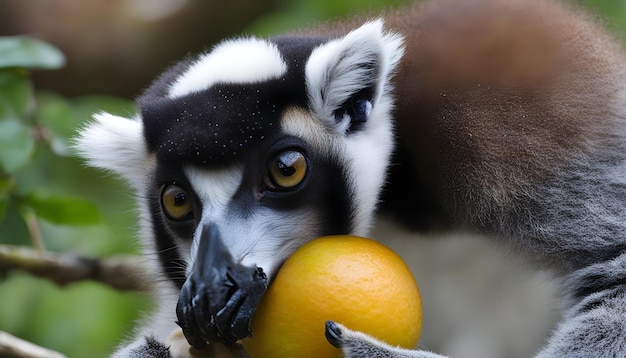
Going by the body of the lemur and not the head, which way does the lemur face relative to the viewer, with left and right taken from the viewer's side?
facing the viewer and to the left of the viewer

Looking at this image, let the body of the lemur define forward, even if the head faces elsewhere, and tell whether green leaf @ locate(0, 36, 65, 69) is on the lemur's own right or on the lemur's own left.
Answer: on the lemur's own right

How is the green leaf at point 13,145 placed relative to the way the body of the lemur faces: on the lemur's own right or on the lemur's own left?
on the lemur's own right

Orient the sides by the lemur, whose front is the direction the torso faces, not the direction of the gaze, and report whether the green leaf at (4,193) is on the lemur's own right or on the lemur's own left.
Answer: on the lemur's own right

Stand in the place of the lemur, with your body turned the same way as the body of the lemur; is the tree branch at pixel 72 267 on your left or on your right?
on your right

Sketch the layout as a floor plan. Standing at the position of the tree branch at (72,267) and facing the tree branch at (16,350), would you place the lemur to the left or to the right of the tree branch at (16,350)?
left
